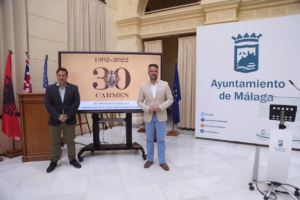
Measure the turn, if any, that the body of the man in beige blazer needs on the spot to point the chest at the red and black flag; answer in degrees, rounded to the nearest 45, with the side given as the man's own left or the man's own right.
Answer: approximately 90° to the man's own right

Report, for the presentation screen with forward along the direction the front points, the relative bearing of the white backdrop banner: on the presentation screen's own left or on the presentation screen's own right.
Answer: on the presentation screen's own left

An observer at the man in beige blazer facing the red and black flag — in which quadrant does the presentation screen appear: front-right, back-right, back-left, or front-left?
front-right

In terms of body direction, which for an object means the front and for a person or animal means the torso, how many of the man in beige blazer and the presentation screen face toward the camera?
2

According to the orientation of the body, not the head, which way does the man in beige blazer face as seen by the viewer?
toward the camera

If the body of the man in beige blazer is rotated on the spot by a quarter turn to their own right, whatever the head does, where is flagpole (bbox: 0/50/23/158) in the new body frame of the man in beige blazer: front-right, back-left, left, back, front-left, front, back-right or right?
front

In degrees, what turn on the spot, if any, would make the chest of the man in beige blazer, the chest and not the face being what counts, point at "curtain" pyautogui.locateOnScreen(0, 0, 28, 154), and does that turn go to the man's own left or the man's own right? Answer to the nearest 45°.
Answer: approximately 90° to the man's own right

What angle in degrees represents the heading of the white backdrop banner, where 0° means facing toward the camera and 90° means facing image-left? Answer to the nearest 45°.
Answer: approximately 45°

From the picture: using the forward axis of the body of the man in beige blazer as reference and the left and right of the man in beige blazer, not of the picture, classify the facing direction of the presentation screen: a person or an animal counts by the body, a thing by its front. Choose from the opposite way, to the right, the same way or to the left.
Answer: the same way

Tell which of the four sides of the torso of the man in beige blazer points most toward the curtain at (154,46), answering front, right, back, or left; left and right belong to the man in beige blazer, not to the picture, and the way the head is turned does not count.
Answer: back

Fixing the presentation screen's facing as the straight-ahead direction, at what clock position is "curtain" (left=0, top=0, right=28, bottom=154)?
The curtain is roughly at 4 o'clock from the presentation screen.

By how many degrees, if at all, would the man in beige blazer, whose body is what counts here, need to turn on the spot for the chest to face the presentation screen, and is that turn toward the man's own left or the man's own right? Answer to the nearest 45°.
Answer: approximately 135° to the man's own right

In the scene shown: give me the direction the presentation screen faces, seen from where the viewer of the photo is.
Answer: facing the viewer
